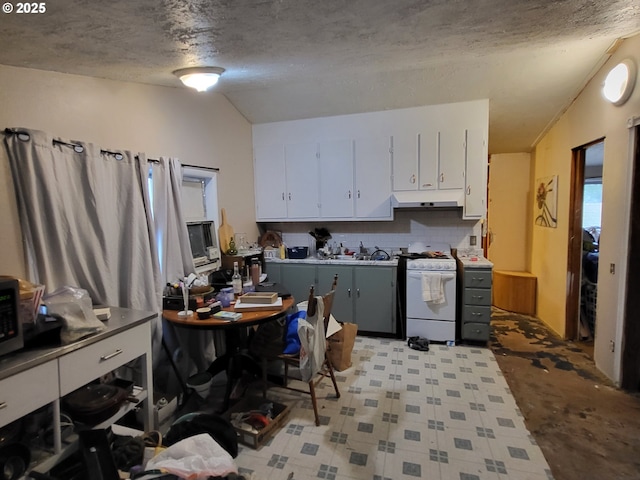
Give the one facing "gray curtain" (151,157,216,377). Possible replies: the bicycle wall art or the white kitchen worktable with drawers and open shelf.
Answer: the bicycle wall art

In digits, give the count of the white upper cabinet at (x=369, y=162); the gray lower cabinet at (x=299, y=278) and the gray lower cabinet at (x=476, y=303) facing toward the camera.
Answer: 3

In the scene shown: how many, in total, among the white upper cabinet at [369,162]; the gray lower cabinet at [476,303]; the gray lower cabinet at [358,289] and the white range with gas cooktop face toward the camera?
4

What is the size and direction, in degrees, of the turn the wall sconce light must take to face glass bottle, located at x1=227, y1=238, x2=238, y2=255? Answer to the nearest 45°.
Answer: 0° — it already faces it

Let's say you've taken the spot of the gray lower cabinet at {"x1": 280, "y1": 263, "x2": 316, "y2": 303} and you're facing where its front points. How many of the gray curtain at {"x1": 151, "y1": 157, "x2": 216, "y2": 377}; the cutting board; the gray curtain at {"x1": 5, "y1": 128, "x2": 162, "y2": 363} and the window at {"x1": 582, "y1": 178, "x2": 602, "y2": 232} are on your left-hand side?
1

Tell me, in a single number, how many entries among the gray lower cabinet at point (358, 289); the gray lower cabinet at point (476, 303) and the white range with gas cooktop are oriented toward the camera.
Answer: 3

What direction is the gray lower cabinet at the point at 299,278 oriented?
toward the camera

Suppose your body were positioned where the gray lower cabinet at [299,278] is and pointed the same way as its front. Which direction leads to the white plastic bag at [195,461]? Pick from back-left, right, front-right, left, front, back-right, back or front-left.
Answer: front

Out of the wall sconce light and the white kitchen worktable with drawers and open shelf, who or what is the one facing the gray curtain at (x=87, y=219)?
the wall sconce light

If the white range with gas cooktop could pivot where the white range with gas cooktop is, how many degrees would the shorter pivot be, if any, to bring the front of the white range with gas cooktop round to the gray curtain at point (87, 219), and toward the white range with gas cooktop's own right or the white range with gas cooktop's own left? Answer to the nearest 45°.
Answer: approximately 45° to the white range with gas cooktop's own right

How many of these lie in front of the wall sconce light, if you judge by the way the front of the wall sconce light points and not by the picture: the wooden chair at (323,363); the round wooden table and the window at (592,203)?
2

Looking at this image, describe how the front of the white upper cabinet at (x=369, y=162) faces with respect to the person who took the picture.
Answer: facing the viewer

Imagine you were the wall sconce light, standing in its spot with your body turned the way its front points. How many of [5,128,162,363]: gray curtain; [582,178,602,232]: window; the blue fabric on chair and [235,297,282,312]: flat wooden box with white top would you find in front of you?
3

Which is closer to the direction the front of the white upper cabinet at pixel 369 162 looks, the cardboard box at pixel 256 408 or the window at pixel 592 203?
the cardboard box

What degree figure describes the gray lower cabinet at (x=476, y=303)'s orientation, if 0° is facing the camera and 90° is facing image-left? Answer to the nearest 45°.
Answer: approximately 0°

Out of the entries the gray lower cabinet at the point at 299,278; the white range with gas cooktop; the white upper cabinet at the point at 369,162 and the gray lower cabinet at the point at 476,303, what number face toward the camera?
4

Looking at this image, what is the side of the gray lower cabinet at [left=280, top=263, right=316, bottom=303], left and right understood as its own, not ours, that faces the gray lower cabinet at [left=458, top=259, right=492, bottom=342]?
left

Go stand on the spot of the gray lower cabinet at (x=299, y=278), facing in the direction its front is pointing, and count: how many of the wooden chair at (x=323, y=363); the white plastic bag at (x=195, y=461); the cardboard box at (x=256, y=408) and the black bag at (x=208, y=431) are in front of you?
4

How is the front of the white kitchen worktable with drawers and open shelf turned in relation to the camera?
facing the viewer and to the right of the viewer
